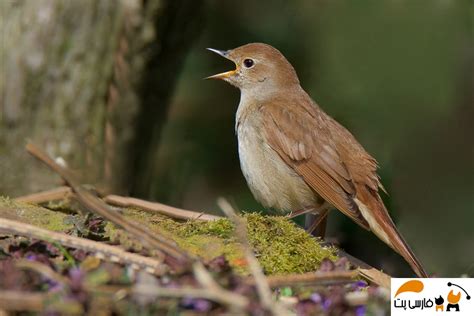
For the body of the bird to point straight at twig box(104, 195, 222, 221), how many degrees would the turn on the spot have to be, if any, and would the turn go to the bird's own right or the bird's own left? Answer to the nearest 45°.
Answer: approximately 45° to the bird's own left

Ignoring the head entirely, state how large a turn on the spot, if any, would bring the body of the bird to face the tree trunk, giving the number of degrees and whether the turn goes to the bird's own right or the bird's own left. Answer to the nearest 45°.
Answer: approximately 45° to the bird's own right

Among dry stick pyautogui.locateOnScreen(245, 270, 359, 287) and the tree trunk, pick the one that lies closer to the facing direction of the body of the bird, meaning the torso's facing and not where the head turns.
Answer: the tree trunk

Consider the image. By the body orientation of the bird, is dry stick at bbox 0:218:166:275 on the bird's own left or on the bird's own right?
on the bird's own left

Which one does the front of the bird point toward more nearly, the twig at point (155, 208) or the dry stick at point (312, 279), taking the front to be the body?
the twig

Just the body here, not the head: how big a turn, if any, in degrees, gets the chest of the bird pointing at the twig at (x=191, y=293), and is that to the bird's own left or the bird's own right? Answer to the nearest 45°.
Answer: approximately 90° to the bird's own left

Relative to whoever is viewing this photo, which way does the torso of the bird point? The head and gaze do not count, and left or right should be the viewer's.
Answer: facing to the left of the viewer

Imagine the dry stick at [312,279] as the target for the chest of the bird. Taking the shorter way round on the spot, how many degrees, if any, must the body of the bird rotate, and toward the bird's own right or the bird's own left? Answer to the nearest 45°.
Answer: approximately 90° to the bird's own left

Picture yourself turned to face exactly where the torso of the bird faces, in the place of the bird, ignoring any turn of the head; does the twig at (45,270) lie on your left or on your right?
on your left
